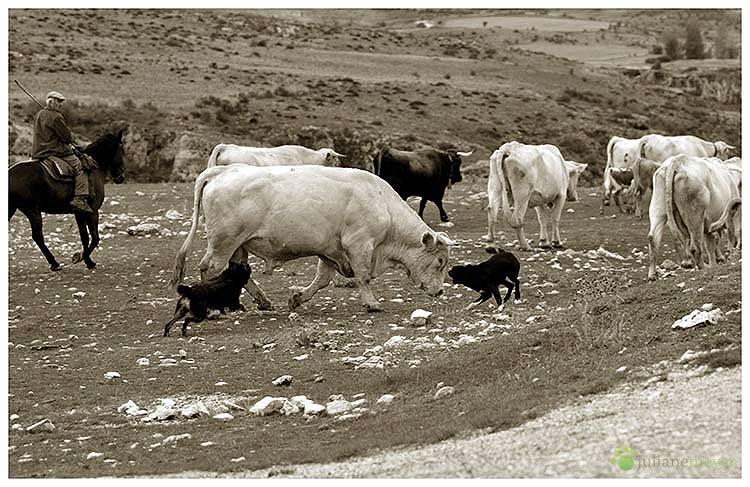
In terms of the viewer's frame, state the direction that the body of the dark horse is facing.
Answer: to the viewer's right

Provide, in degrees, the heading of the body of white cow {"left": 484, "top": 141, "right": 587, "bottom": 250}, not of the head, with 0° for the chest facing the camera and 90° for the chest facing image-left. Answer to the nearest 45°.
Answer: approximately 225°

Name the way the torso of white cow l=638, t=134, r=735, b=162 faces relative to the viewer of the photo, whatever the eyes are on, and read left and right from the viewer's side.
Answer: facing to the right of the viewer

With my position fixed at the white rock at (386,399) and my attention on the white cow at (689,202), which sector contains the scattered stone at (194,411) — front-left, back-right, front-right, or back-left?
back-left

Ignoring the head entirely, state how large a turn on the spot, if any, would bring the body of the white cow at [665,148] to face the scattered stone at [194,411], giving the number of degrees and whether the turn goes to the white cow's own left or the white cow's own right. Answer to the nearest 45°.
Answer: approximately 90° to the white cow's own right

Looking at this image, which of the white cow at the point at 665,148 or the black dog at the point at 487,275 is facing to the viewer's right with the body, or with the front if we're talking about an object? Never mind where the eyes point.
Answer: the white cow

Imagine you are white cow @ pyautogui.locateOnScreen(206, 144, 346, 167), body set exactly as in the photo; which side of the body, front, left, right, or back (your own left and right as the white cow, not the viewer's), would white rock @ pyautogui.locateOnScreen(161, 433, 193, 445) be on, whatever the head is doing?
right

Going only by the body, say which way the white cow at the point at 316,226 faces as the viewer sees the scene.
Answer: to the viewer's right

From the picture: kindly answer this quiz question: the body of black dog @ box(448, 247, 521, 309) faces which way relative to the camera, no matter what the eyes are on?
to the viewer's left

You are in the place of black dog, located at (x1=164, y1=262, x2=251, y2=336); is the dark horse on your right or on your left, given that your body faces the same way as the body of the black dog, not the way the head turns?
on your left

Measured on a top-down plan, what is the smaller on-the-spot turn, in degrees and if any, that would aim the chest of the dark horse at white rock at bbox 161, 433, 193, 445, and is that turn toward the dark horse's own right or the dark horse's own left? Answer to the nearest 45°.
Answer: approximately 90° to the dark horse's own right

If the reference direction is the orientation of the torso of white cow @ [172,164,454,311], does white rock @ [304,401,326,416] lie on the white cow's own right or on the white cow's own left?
on the white cow's own right

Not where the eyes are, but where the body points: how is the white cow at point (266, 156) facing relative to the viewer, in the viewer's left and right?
facing to the right of the viewer

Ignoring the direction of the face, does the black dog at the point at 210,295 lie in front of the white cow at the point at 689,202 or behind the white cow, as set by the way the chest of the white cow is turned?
behind

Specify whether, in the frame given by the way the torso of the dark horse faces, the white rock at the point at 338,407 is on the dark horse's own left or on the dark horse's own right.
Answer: on the dark horse's own right
